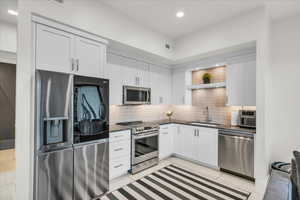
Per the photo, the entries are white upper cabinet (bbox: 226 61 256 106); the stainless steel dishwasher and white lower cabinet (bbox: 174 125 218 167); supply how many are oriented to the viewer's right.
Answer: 0

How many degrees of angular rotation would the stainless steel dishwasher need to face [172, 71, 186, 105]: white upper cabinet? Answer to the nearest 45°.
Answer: approximately 90° to its right

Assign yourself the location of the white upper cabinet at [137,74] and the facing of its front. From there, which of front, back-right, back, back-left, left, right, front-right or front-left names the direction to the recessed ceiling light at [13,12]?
right

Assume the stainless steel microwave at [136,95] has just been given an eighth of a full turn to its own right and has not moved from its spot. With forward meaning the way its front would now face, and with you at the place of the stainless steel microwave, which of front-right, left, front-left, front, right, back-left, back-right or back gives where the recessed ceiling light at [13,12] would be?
front-right

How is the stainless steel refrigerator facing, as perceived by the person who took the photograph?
facing the viewer and to the right of the viewer

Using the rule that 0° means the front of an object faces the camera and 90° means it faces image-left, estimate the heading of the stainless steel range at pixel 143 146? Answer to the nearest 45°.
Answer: approximately 315°

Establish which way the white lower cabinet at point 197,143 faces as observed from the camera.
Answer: facing the viewer and to the left of the viewer

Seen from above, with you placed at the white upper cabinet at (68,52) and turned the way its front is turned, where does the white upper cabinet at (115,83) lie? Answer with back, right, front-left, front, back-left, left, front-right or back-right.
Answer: left

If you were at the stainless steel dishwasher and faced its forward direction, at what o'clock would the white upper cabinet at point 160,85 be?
The white upper cabinet is roughly at 2 o'clock from the stainless steel dishwasher.

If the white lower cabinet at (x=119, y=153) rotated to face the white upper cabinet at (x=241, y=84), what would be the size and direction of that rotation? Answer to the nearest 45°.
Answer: approximately 45° to its left
